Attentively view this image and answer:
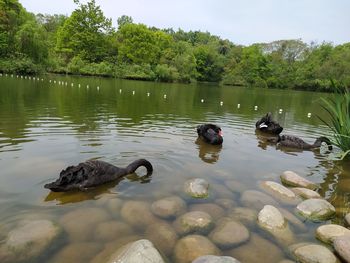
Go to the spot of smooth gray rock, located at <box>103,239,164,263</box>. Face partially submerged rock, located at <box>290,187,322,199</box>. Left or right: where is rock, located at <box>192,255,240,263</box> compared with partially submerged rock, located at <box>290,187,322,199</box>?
right

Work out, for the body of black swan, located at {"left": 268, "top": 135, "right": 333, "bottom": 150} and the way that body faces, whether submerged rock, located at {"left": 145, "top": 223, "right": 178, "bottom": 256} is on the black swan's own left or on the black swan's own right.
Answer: on the black swan's own right

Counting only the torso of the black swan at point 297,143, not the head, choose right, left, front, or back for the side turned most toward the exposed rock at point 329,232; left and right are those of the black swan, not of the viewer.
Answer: right

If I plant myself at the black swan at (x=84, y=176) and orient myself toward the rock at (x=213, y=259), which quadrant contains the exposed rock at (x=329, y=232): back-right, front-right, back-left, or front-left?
front-left

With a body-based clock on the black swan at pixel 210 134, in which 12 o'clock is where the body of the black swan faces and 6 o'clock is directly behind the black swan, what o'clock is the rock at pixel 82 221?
The rock is roughly at 2 o'clock from the black swan.

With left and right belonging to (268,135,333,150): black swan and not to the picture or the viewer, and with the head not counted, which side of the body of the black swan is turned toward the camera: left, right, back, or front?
right

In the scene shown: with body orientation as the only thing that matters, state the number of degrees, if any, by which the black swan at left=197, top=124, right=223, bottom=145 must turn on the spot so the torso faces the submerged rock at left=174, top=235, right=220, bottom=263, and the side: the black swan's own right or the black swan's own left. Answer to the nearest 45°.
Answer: approximately 45° to the black swan's own right

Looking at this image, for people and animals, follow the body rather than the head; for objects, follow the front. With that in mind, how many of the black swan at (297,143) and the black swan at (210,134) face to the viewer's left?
0

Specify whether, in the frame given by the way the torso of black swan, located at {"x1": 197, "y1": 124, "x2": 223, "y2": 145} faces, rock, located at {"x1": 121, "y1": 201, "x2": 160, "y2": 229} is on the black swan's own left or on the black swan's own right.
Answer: on the black swan's own right

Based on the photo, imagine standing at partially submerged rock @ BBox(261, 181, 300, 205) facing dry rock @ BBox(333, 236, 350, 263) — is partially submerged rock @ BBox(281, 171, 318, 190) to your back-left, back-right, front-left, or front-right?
back-left

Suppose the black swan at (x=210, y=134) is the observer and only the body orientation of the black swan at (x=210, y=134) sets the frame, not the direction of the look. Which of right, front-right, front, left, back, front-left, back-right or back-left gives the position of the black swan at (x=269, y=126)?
left

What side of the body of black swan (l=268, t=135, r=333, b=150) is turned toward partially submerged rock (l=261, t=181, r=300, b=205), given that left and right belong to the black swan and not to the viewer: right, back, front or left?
right

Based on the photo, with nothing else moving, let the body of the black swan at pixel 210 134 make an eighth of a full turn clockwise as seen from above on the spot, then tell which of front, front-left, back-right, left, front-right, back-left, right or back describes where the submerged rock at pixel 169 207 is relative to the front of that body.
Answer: front

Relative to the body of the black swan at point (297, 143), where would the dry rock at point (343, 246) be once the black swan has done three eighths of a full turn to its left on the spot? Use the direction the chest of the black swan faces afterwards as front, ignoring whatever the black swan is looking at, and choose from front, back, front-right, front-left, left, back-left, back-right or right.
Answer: back-left

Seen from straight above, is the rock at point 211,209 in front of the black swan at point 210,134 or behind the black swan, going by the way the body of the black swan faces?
in front

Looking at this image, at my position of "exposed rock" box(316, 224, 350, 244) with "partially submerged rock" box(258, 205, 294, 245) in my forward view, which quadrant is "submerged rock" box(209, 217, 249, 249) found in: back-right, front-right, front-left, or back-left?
front-left

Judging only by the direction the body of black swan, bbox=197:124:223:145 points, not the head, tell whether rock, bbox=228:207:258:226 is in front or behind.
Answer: in front

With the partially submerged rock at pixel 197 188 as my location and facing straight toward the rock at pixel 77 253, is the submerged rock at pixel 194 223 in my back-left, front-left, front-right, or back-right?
front-left
